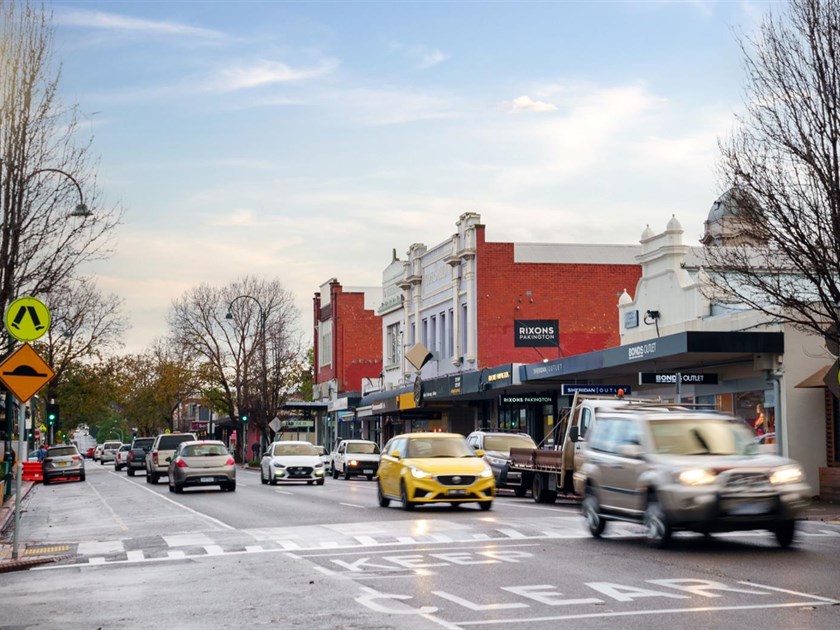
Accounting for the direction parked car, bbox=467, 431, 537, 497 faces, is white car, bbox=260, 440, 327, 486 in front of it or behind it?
behind

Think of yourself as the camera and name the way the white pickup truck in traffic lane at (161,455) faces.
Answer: facing away from the viewer

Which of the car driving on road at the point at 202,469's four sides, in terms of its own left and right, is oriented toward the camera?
back

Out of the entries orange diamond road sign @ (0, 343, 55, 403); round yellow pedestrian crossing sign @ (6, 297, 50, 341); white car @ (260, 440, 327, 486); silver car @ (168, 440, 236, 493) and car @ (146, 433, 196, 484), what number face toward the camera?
3

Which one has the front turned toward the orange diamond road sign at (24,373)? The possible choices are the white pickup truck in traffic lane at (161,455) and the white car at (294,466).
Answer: the white car

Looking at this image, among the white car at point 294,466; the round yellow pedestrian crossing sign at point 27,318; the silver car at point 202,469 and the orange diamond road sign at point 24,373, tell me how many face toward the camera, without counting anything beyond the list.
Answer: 3

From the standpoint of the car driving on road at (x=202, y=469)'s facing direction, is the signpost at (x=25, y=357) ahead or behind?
behind

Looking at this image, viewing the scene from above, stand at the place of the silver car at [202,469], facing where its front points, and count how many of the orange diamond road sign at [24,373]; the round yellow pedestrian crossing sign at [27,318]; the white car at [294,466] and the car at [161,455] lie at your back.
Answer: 2

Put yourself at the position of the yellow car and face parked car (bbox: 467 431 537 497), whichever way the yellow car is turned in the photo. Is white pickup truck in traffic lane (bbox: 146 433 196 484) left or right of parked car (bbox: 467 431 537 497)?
left

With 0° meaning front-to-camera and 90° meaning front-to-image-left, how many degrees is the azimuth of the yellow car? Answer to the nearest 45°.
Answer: approximately 315°
